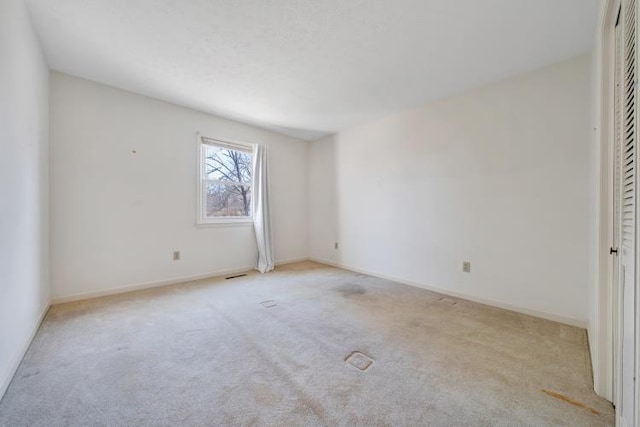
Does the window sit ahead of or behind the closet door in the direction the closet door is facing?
ahead

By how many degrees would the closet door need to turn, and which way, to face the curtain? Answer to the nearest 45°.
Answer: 0° — it already faces it

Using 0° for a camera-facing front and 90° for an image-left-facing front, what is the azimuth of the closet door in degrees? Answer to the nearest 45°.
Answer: approximately 90°
